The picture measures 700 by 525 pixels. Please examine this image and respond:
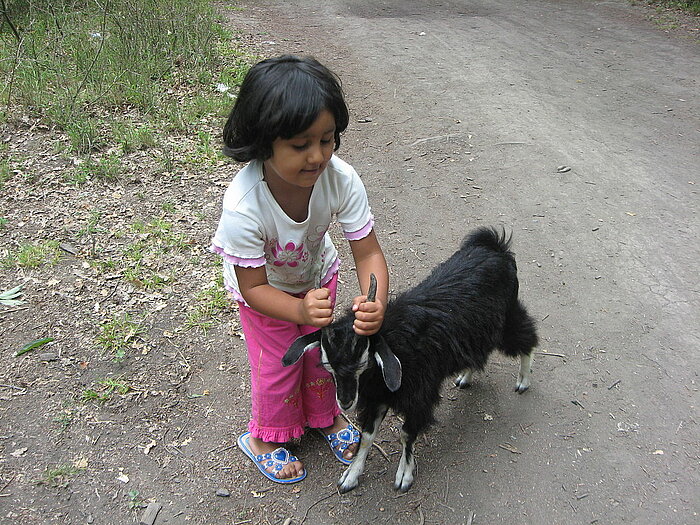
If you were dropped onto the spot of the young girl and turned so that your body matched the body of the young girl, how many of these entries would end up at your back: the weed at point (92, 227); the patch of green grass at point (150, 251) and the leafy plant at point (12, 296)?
3

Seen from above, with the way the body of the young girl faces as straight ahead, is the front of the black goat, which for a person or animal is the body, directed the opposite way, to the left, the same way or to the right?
to the right

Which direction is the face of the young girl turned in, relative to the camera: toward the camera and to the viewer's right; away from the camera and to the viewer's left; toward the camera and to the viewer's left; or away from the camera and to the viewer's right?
toward the camera and to the viewer's right

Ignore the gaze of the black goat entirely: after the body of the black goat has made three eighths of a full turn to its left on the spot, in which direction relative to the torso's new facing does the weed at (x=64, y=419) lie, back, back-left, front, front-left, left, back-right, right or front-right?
back

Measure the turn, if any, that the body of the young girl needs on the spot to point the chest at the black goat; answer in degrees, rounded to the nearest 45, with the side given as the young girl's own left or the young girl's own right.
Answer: approximately 45° to the young girl's own left

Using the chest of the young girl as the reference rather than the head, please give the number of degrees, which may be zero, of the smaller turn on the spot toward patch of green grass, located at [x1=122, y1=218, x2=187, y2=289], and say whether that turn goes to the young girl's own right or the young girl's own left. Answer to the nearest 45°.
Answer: approximately 180°

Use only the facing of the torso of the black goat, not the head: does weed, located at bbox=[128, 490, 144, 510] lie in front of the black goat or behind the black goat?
in front

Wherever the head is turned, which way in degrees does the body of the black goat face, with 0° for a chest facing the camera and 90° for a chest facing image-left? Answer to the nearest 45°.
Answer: approximately 45°

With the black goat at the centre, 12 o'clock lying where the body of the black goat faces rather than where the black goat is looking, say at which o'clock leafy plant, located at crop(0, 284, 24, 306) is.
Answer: The leafy plant is roughly at 2 o'clock from the black goat.

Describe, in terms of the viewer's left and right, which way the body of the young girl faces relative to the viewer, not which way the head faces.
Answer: facing the viewer and to the right of the viewer

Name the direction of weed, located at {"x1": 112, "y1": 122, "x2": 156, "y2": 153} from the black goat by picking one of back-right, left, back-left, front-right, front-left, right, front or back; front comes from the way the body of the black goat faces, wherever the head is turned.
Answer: right

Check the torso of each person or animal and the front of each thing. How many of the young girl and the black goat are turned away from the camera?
0

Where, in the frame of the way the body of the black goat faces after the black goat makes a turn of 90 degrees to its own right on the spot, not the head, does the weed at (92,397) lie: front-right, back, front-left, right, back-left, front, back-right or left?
front-left
